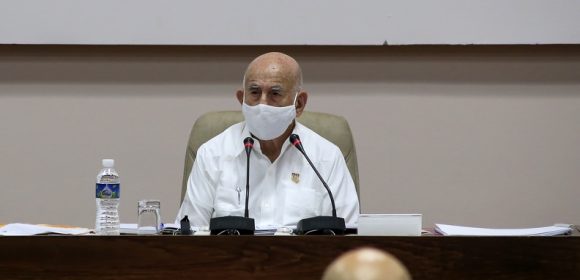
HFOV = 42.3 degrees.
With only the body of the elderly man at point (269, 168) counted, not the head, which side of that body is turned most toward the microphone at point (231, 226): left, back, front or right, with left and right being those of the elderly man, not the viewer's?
front

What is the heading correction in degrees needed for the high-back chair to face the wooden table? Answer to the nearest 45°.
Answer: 0° — it already faces it

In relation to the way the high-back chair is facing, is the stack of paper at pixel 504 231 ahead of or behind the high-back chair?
ahead

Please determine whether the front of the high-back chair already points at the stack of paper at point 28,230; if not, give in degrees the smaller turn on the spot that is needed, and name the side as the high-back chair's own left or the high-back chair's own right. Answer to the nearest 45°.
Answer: approximately 45° to the high-back chair's own right

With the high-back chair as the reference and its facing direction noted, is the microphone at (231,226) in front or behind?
in front

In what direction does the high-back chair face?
toward the camera

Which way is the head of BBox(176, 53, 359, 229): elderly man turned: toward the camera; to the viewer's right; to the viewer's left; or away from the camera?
toward the camera

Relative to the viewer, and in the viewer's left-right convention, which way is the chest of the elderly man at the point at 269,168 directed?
facing the viewer
